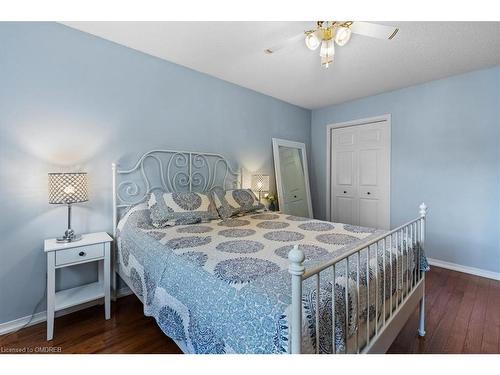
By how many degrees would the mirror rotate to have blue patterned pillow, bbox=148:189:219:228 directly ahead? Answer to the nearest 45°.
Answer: approximately 90° to its right

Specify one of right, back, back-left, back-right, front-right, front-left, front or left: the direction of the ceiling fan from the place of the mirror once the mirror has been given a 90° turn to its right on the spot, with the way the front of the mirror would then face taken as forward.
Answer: front-left

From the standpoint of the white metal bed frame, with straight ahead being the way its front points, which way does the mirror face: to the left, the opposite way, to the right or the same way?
the same way

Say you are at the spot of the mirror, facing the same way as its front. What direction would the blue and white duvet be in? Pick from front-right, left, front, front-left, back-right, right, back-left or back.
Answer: front-right

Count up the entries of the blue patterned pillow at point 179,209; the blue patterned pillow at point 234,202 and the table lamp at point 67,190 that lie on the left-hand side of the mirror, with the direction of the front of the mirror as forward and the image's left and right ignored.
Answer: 0

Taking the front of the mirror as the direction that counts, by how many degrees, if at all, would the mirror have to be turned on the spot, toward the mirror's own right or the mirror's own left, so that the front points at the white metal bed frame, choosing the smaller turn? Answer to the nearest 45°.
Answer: approximately 45° to the mirror's own right

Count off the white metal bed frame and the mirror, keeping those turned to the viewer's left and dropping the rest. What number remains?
0

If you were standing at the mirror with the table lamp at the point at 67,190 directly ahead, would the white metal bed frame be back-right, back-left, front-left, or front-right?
front-left

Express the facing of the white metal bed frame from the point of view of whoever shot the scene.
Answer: facing the viewer and to the right of the viewer

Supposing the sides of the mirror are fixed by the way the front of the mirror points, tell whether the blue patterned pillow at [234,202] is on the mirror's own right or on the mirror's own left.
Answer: on the mirror's own right
